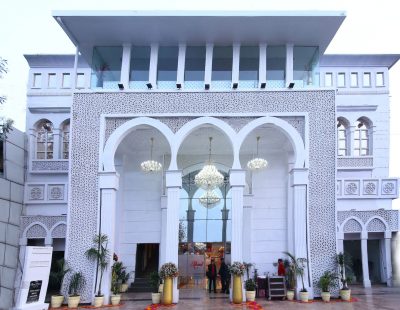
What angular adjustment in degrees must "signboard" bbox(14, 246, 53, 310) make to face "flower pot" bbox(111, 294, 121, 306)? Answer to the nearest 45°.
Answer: approximately 135° to its left

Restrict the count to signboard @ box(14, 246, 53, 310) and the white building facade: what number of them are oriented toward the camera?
2

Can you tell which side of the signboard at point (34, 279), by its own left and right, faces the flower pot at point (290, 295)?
left

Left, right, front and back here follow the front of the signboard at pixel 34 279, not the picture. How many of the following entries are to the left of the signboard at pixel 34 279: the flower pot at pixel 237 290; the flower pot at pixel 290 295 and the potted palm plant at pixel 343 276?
3

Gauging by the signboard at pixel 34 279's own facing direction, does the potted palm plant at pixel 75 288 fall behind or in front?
behind

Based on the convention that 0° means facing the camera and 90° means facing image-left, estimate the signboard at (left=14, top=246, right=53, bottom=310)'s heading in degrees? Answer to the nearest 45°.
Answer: approximately 0°

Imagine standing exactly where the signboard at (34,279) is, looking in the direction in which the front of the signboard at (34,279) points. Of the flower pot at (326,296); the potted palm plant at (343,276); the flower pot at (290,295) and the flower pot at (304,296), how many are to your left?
4

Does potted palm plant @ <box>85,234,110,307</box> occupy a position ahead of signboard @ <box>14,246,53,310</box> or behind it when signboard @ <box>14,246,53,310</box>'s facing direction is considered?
behind
